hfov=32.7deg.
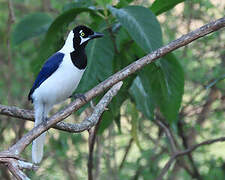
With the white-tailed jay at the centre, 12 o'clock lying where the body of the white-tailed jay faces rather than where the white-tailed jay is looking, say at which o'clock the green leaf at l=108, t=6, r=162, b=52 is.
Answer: The green leaf is roughly at 11 o'clock from the white-tailed jay.

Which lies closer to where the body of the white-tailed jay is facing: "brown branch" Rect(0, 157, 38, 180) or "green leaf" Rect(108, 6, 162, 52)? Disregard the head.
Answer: the green leaf

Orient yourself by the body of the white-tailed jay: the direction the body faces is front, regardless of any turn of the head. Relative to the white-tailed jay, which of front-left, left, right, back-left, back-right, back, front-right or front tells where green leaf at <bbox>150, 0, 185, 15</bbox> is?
front

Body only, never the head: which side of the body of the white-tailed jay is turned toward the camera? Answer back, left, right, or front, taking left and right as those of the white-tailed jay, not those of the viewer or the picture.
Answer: right

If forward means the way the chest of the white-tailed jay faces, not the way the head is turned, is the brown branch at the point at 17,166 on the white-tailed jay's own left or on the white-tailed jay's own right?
on the white-tailed jay's own right
